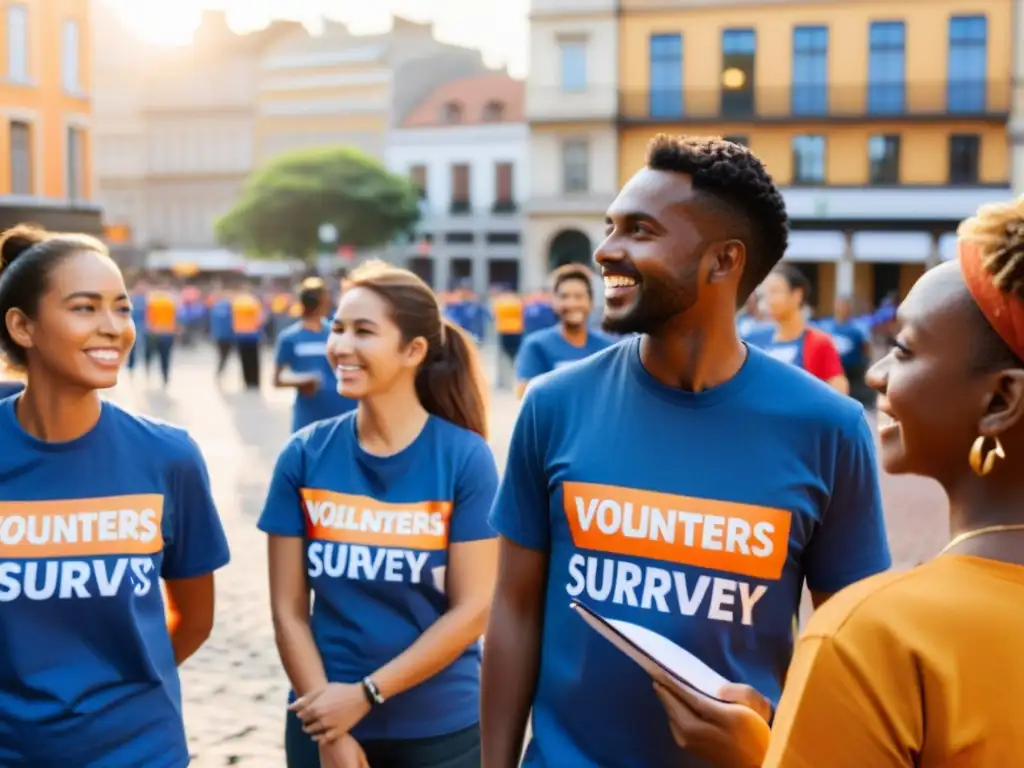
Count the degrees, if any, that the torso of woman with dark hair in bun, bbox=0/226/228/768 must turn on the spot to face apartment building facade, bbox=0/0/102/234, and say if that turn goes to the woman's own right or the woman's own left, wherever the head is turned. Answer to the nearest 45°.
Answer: approximately 180°

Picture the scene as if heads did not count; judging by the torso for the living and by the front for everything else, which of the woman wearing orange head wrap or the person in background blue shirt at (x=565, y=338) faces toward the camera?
the person in background blue shirt

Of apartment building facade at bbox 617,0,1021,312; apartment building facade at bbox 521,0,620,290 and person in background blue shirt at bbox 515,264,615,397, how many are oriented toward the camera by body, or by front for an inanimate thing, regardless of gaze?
3

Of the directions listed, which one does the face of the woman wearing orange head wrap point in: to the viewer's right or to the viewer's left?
to the viewer's left

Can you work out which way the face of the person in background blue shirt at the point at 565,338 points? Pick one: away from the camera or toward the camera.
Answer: toward the camera

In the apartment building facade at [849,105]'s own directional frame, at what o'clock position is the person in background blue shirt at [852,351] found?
The person in background blue shirt is roughly at 12 o'clock from the apartment building facade.

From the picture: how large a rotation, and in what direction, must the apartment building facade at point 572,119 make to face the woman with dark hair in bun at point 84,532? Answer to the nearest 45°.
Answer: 0° — it already faces them

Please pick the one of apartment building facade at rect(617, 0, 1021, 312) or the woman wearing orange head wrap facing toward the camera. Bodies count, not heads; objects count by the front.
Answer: the apartment building facade

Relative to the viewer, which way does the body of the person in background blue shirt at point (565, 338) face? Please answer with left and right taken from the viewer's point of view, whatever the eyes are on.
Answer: facing the viewer

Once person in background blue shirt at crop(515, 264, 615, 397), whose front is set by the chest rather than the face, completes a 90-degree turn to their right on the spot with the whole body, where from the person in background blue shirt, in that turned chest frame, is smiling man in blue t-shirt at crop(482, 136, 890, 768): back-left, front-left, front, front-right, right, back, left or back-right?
left

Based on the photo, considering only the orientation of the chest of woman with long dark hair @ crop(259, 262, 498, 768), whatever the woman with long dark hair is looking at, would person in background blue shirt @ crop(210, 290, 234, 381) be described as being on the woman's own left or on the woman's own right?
on the woman's own right

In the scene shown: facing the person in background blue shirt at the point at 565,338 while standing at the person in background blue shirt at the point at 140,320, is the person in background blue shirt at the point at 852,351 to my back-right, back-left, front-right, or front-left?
front-left

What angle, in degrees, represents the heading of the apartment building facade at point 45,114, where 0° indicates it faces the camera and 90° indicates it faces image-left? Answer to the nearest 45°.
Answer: approximately 315°

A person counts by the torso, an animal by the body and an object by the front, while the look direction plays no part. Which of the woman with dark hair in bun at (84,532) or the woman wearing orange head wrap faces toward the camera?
the woman with dark hair in bun

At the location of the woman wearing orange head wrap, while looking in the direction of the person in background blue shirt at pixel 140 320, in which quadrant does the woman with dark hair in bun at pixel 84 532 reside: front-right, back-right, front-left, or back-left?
front-left

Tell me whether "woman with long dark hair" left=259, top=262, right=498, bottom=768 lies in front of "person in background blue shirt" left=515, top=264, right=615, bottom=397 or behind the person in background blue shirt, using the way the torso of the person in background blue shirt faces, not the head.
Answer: in front

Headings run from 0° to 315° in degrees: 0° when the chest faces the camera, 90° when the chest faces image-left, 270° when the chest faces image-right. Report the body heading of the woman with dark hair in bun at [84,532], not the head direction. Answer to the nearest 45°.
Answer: approximately 0°
